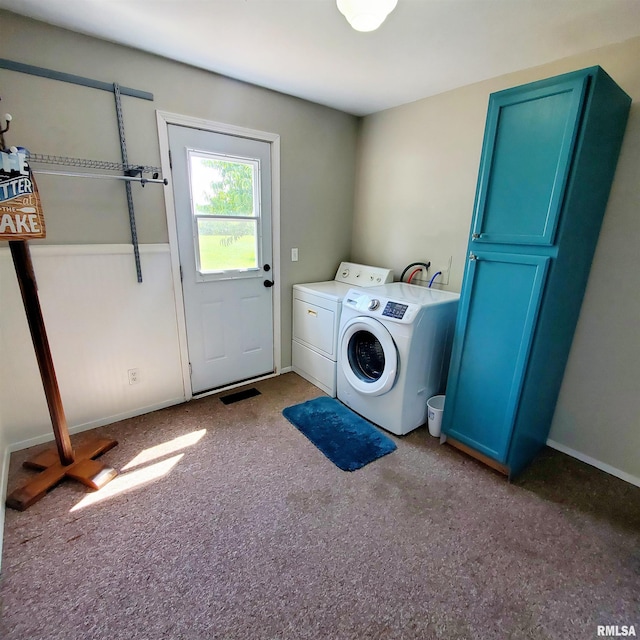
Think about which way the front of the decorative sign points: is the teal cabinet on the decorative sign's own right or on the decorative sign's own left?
on the decorative sign's own left

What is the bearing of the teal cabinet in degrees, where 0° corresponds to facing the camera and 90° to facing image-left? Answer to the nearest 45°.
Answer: approximately 45°

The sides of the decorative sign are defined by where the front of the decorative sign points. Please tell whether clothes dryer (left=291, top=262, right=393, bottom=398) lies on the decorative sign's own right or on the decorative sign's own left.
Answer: on the decorative sign's own left

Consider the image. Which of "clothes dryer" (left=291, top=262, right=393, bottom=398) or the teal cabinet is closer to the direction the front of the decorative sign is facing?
the teal cabinet

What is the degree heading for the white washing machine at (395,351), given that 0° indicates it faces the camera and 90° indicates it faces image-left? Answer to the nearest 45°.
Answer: approximately 45°

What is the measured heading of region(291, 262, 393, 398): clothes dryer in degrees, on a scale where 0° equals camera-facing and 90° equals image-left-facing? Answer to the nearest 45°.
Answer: approximately 45°

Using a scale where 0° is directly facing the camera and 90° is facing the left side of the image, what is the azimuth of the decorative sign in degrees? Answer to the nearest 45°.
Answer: approximately 0°

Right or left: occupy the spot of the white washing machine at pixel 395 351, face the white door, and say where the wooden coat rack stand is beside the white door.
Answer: left

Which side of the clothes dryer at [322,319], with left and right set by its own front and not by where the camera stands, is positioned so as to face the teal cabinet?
left
